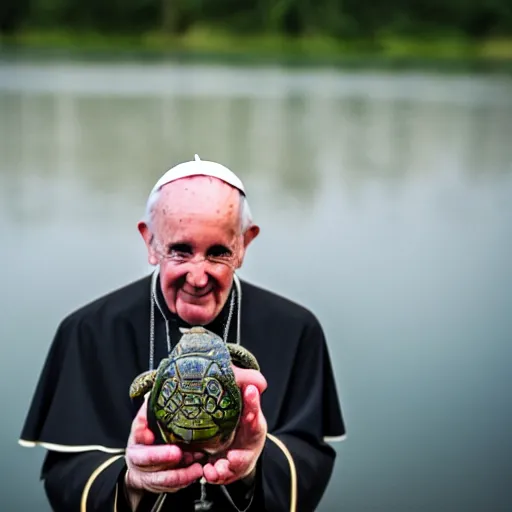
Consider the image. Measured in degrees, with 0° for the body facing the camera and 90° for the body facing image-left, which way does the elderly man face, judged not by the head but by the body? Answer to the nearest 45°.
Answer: approximately 0°
